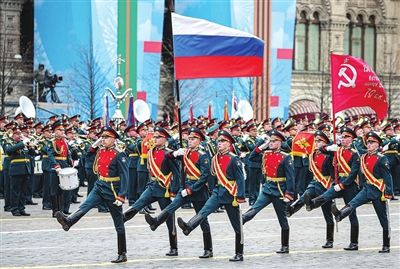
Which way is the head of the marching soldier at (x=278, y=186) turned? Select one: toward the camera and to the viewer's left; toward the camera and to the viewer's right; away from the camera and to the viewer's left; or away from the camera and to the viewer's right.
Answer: toward the camera and to the viewer's left

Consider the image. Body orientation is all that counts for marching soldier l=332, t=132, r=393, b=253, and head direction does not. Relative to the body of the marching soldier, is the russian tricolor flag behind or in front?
in front

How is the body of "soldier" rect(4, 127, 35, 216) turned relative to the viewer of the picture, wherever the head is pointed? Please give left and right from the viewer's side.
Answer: facing the viewer and to the right of the viewer

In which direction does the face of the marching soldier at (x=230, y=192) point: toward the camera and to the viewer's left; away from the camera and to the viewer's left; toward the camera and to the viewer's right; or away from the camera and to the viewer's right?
toward the camera and to the viewer's left

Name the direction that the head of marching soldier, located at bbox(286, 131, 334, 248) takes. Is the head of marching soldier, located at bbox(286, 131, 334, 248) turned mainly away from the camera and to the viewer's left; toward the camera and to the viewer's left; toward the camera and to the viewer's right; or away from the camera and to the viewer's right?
toward the camera and to the viewer's left

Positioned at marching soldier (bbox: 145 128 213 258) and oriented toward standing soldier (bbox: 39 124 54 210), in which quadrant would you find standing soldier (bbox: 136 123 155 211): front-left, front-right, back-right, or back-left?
front-right

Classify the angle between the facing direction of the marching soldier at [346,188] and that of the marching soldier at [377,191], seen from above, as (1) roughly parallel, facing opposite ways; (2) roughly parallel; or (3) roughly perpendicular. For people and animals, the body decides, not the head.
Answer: roughly parallel

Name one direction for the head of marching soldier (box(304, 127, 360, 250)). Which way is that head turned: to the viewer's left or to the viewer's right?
to the viewer's left

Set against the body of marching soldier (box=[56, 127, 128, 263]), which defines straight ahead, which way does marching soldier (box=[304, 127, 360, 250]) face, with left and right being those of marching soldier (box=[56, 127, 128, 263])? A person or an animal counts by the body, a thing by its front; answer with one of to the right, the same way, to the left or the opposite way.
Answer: the same way

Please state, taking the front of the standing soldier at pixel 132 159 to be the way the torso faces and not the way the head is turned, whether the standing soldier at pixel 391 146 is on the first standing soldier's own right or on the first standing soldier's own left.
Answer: on the first standing soldier's own left

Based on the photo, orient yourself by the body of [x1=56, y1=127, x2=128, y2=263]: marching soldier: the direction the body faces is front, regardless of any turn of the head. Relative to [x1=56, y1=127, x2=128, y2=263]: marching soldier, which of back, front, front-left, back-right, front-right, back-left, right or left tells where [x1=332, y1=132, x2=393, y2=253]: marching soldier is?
back-left

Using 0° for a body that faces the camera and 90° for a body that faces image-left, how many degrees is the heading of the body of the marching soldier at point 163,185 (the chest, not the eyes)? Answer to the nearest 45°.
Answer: approximately 45°

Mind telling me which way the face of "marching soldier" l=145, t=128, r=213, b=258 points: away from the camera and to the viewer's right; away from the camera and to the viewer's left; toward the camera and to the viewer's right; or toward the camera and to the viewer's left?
toward the camera and to the viewer's left

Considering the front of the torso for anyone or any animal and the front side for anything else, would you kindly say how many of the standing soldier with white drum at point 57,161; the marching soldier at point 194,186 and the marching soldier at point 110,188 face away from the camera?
0

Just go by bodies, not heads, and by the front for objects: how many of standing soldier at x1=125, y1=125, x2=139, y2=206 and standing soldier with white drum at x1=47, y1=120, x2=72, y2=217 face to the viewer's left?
0

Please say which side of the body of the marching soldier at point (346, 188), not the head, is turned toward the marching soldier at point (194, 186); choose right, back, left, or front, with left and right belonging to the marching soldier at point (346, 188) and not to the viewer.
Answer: front
